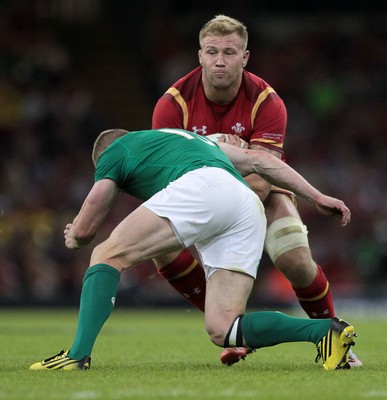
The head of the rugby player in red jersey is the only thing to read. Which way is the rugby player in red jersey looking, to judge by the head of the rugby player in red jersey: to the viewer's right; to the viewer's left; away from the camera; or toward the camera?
toward the camera

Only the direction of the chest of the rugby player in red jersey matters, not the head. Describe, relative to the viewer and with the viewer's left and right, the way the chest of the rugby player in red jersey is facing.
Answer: facing the viewer

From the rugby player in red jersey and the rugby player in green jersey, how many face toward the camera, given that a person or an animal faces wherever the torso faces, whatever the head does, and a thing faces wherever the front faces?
1

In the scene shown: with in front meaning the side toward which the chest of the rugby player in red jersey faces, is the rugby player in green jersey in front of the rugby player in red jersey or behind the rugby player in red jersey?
in front

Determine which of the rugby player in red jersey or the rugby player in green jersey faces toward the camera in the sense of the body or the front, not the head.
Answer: the rugby player in red jersey

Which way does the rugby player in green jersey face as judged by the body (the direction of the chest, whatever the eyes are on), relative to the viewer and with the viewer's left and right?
facing away from the viewer and to the left of the viewer
